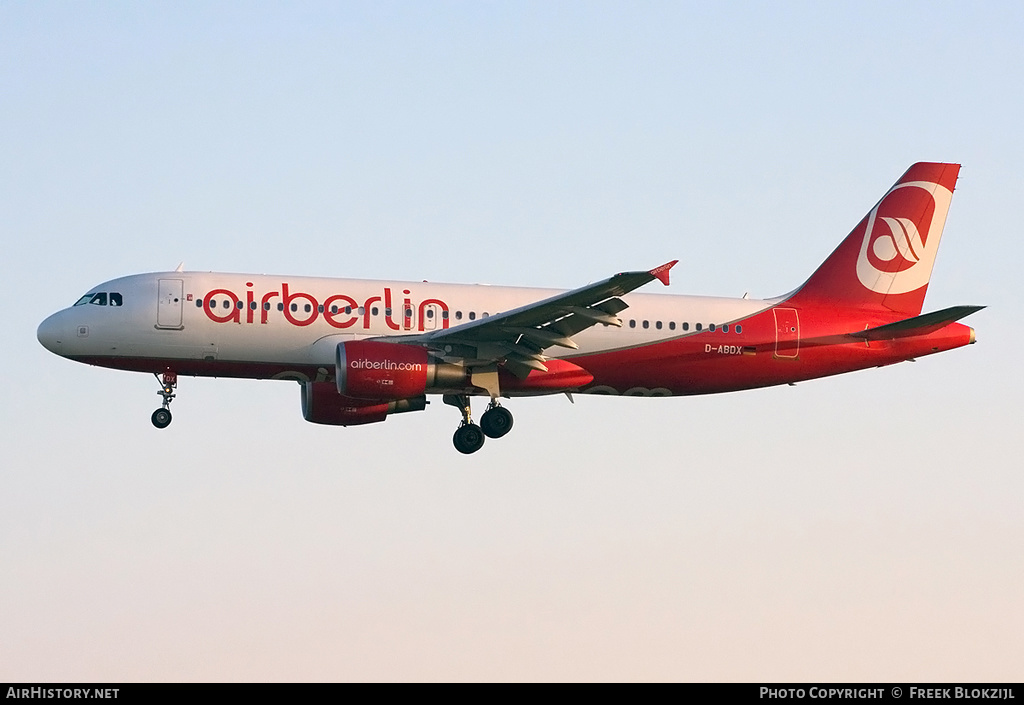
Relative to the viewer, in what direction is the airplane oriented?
to the viewer's left
